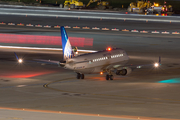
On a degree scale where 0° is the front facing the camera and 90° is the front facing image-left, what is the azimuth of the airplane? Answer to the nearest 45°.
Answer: approximately 225°
